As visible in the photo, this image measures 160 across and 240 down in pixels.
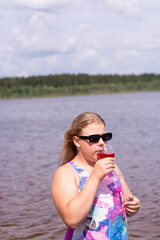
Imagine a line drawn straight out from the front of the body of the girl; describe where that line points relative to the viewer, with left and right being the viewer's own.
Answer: facing the viewer and to the right of the viewer
